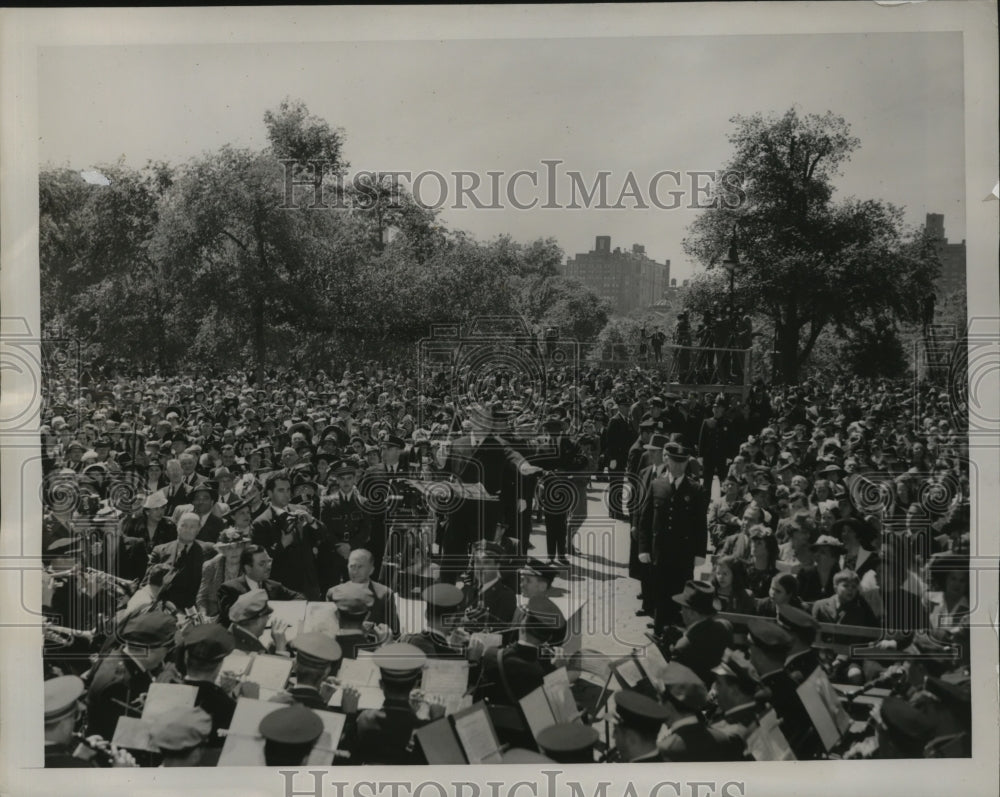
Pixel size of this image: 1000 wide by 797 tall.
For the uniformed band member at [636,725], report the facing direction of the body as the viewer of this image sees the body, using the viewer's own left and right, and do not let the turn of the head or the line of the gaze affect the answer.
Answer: facing away from the viewer and to the left of the viewer

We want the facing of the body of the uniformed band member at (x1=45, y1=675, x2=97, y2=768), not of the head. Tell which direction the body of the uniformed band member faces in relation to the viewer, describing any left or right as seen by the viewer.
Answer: facing away from the viewer and to the right of the viewer

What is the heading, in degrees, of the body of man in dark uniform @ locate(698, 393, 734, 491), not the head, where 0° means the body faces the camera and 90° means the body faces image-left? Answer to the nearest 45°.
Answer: approximately 0°

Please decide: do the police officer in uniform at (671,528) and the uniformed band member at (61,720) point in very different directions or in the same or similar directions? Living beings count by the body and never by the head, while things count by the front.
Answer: very different directions
